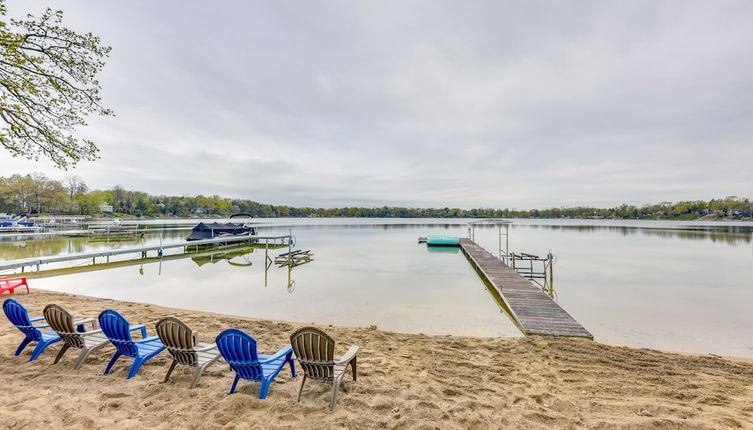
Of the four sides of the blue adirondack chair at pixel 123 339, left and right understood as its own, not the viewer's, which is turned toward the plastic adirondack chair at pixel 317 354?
right

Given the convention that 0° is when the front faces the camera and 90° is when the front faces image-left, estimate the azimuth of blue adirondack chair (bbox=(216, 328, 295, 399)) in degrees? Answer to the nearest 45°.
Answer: approximately 225°

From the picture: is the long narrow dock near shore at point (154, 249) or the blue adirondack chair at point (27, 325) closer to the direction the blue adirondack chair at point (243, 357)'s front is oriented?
the long narrow dock near shore

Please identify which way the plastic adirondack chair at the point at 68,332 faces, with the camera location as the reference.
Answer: facing away from the viewer and to the right of the viewer

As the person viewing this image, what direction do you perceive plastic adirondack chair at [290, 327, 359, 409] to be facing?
facing away from the viewer and to the right of the viewer

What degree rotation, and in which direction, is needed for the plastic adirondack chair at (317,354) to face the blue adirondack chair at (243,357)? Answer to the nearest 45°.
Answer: approximately 135° to its left

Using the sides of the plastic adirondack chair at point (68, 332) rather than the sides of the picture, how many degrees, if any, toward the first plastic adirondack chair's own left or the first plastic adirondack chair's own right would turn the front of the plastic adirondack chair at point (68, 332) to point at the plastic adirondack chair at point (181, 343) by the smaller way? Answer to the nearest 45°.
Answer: approximately 90° to the first plastic adirondack chair's own right

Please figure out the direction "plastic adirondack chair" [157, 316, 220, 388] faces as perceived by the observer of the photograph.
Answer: facing away from the viewer and to the right of the viewer

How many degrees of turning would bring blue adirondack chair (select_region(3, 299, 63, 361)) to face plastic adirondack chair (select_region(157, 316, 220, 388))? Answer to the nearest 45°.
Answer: approximately 90° to its right

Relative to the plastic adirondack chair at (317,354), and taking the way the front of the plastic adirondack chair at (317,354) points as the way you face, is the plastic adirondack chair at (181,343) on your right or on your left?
on your left

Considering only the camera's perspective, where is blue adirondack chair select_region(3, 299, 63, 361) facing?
facing away from the viewer and to the right of the viewer

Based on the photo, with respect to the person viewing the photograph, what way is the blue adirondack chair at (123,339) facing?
facing away from the viewer and to the right of the viewer
